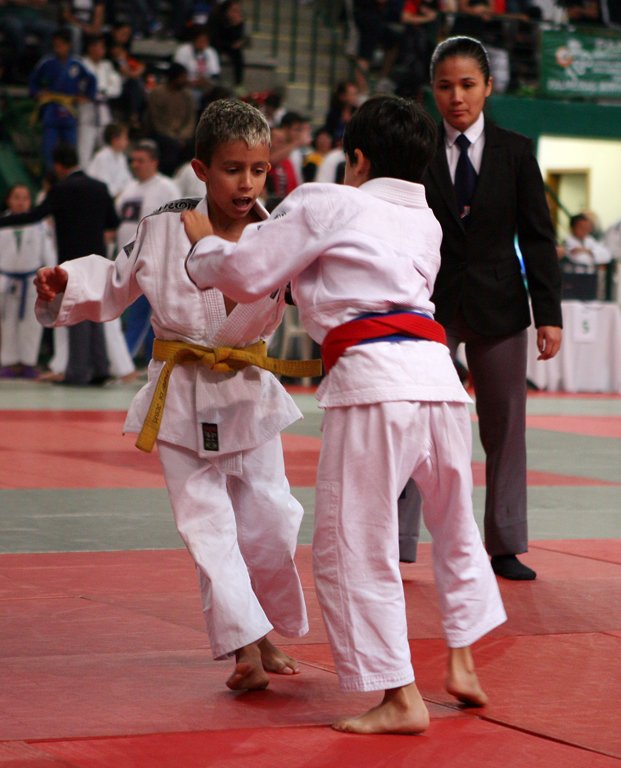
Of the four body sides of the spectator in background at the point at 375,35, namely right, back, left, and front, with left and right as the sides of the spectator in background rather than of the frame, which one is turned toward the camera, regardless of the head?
front

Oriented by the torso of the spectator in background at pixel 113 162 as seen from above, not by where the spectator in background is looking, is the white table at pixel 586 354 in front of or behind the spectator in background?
in front

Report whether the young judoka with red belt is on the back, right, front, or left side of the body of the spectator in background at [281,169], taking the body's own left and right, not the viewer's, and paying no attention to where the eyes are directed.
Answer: front

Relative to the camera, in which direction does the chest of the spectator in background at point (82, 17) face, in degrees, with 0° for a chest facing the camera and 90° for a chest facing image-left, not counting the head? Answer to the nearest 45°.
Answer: approximately 0°

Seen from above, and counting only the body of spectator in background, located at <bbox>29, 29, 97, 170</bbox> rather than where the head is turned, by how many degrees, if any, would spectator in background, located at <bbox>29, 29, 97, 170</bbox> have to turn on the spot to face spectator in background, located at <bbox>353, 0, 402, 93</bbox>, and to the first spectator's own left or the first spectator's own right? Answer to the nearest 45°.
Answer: approximately 135° to the first spectator's own left

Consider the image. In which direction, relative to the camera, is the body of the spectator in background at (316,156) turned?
toward the camera

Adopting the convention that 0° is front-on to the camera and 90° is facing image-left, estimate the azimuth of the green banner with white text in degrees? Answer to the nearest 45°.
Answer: approximately 0°

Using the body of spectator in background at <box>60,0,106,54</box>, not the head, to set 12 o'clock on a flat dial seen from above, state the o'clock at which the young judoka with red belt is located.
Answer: The young judoka with red belt is roughly at 12 o'clock from the spectator in background.

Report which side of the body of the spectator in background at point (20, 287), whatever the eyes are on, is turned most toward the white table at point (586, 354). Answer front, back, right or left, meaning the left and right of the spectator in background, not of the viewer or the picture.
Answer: left

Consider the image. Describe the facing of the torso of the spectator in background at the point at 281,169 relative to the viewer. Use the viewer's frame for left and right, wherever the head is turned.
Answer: facing the viewer
